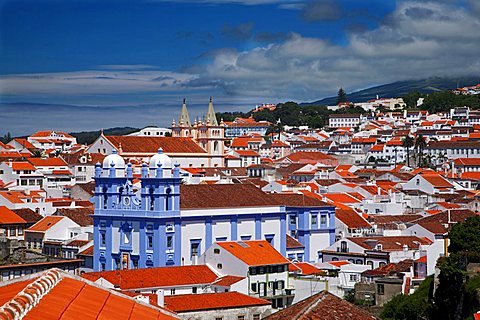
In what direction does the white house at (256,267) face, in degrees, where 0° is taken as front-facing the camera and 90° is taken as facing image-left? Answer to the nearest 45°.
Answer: approximately 315°

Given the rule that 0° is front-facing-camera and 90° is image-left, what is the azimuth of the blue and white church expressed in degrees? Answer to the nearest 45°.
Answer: approximately 45°

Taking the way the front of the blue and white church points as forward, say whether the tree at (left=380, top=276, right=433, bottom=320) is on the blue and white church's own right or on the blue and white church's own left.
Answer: on the blue and white church's own left

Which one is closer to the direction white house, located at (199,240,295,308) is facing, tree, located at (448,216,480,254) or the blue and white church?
the tree

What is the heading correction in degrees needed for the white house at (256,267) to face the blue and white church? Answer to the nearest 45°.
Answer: approximately 180°
